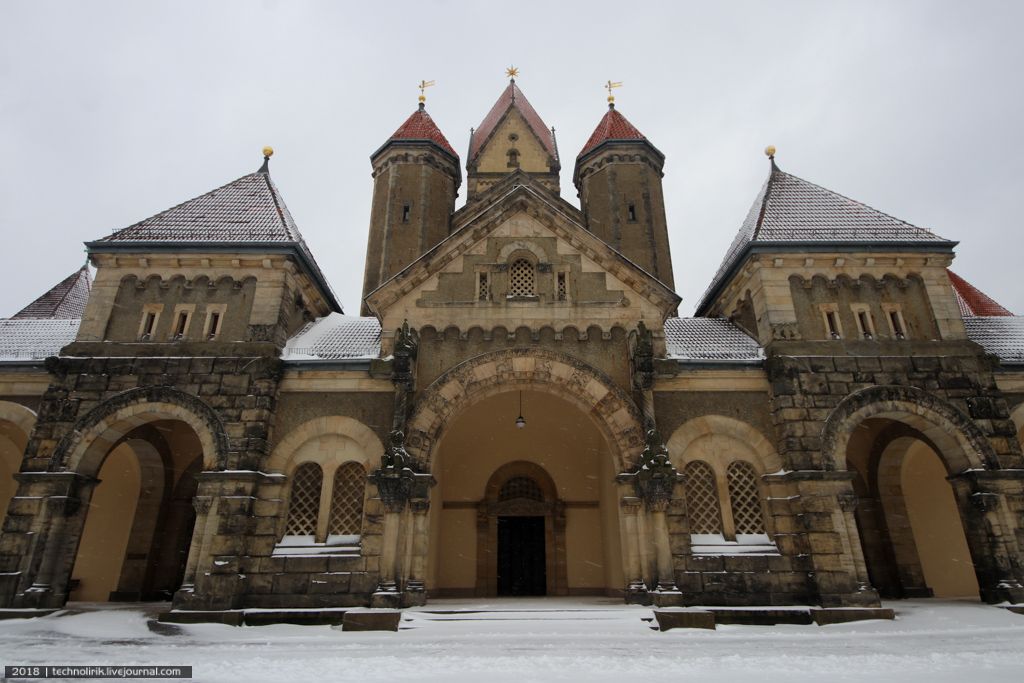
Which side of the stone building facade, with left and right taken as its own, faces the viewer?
front
